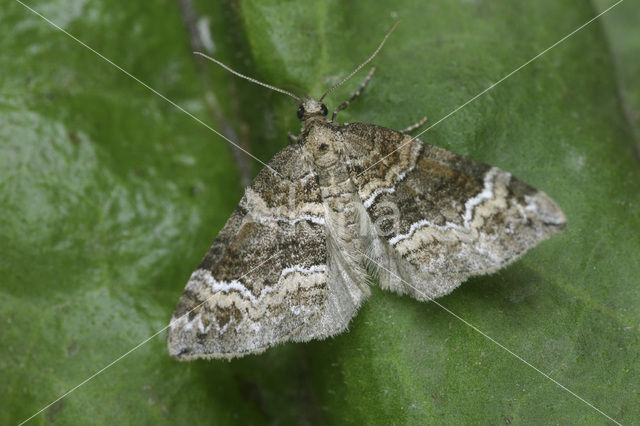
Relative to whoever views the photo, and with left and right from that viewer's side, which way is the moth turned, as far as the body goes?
facing away from the viewer
